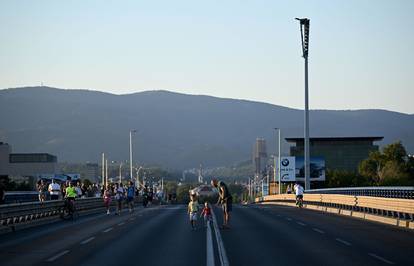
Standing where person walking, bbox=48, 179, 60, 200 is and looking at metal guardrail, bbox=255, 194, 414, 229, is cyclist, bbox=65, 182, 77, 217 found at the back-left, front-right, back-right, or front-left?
front-right

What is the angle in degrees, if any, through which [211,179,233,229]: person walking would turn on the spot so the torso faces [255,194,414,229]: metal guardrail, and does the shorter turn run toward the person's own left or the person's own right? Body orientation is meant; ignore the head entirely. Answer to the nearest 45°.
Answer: approximately 135° to the person's own right

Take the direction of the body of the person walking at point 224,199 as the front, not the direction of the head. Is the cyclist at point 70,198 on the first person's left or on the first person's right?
on the first person's right
